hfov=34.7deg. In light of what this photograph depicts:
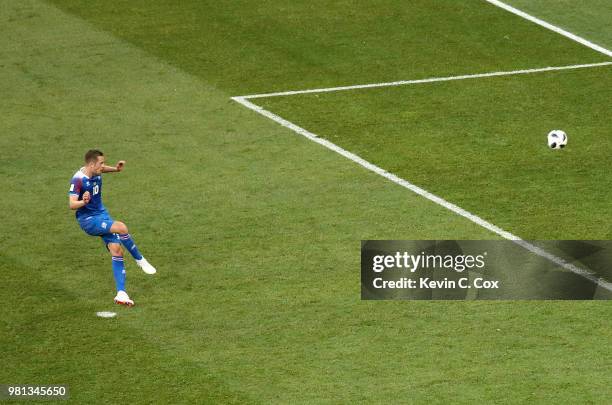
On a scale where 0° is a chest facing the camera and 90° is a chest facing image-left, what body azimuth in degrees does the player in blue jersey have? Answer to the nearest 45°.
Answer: approximately 315°

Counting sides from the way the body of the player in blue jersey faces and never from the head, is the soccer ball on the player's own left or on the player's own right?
on the player's own left
